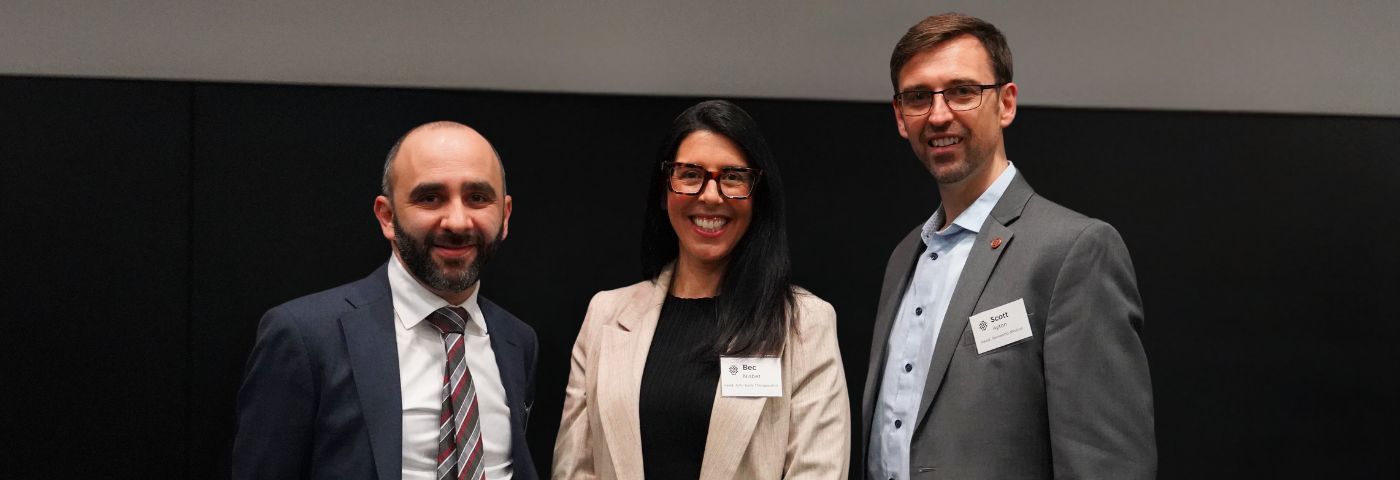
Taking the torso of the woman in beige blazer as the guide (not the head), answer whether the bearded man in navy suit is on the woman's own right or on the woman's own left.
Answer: on the woman's own right

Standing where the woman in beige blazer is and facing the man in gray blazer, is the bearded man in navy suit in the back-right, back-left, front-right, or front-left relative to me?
back-right

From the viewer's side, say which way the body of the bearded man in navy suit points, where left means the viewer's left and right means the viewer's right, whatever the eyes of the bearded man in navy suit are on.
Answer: facing the viewer and to the right of the viewer

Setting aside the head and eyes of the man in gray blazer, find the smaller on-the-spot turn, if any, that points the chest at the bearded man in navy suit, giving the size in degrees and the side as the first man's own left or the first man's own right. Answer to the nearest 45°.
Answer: approximately 45° to the first man's own right

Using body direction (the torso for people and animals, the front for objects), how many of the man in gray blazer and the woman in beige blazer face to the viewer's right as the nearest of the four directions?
0

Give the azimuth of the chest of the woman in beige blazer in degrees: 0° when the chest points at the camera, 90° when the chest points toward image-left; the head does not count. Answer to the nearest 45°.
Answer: approximately 0°

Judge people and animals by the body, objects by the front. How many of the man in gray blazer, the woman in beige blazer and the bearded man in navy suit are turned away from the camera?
0

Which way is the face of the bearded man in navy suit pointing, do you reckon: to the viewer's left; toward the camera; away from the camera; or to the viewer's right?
toward the camera

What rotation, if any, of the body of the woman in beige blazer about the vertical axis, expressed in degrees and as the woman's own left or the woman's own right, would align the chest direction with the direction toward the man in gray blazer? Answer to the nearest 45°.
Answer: approximately 90° to the woman's own left

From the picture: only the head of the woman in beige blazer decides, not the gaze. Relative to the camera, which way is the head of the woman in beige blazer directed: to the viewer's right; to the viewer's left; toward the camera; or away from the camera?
toward the camera

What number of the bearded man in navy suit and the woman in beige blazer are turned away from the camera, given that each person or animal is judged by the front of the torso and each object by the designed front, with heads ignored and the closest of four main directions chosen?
0

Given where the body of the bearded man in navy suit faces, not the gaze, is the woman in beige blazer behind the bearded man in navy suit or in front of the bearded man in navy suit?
in front
